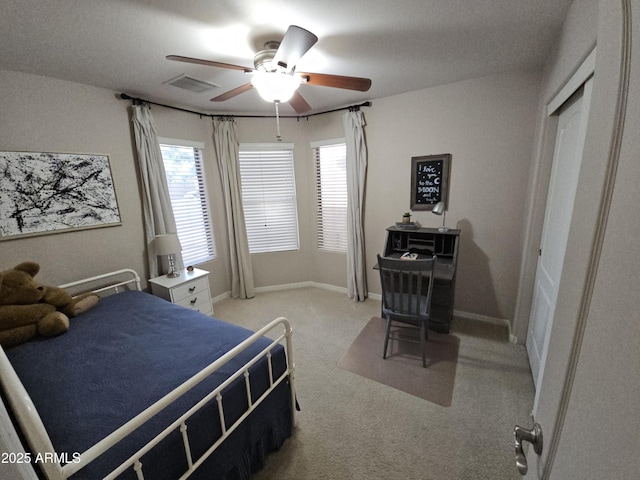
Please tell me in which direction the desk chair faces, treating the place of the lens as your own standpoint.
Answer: facing away from the viewer

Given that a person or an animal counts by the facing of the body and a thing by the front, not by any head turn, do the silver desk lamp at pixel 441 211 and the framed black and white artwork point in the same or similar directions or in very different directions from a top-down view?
very different directions

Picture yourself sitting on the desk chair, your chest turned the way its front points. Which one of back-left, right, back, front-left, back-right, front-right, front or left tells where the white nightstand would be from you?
left

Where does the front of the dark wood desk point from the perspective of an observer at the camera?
facing the viewer

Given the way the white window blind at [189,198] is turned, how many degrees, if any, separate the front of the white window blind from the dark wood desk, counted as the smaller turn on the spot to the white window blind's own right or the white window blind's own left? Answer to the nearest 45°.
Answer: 0° — it already faces it

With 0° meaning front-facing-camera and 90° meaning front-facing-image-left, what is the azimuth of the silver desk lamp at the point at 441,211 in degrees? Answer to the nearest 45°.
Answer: approximately 45°

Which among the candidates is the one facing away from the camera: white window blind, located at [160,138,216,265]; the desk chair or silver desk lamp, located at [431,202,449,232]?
the desk chair

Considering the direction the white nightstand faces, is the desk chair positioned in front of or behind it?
in front

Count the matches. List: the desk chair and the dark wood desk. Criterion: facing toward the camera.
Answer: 1

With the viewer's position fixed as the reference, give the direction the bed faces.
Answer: facing the viewer and to the right of the viewer

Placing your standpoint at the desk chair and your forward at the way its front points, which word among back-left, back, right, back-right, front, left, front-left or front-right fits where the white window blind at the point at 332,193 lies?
front-left

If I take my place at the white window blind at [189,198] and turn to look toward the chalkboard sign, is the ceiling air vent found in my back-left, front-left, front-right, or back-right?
front-right
